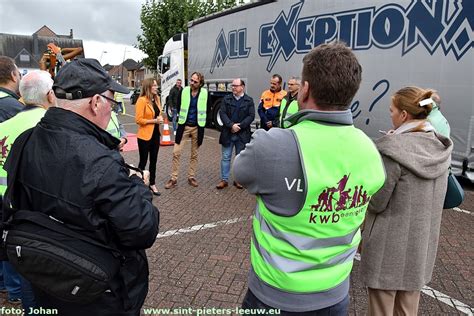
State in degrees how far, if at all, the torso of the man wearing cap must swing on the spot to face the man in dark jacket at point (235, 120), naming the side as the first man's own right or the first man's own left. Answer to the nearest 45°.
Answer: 0° — they already face them

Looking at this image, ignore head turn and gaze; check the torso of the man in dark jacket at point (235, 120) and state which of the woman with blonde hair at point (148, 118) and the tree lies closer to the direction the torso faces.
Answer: the woman with blonde hair

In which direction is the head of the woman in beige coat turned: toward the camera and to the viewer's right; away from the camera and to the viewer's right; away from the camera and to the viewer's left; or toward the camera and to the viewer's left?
away from the camera and to the viewer's left

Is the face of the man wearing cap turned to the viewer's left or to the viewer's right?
to the viewer's right

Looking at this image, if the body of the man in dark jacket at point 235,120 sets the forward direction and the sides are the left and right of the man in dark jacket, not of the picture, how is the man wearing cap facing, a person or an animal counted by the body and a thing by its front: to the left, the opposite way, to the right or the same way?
the opposite way

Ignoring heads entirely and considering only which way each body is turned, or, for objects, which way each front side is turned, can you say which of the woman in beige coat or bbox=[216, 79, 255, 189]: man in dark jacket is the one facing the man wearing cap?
the man in dark jacket

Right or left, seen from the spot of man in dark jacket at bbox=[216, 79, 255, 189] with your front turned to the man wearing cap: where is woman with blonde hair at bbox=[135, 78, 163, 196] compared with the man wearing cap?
right

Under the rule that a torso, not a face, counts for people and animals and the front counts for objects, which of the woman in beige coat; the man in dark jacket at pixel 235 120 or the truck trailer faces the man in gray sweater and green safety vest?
the man in dark jacket

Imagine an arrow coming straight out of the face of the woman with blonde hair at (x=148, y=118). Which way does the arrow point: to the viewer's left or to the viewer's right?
to the viewer's right

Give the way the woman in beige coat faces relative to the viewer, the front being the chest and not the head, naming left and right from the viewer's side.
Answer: facing away from the viewer and to the left of the viewer
